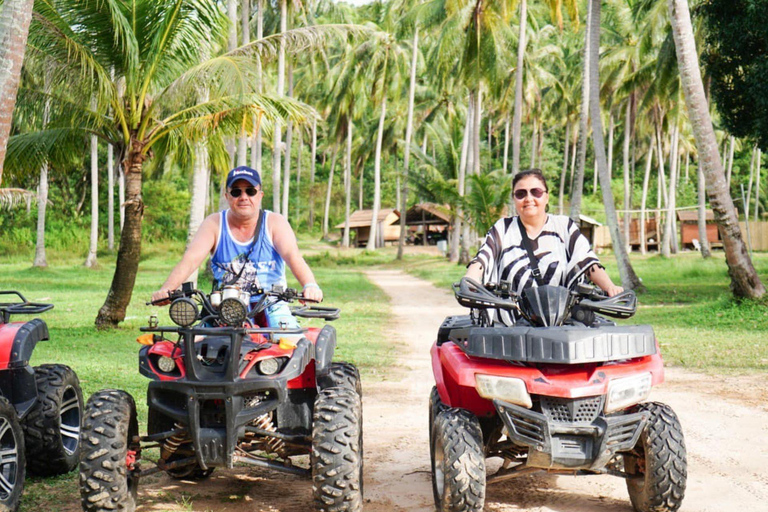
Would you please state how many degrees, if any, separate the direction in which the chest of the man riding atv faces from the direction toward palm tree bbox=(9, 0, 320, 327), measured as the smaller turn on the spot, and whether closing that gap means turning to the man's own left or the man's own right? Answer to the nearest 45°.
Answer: approximately 180°

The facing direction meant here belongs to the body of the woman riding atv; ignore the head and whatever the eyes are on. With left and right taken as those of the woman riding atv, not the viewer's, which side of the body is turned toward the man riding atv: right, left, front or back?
right

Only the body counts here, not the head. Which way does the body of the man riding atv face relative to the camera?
toward the camera

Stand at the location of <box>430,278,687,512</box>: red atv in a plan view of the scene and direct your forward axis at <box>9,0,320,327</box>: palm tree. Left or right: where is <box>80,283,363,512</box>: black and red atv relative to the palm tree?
left

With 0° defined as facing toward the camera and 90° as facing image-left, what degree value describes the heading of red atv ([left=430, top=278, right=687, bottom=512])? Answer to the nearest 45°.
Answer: approximately 0°

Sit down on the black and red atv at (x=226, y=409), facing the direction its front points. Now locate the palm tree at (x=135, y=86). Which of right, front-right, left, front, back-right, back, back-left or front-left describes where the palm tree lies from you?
back

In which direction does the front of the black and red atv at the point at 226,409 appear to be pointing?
toward the camera

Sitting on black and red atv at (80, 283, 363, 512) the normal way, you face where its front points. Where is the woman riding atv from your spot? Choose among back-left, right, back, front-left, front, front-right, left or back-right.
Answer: left

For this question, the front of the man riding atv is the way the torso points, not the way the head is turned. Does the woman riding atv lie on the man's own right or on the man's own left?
on the man's own left
